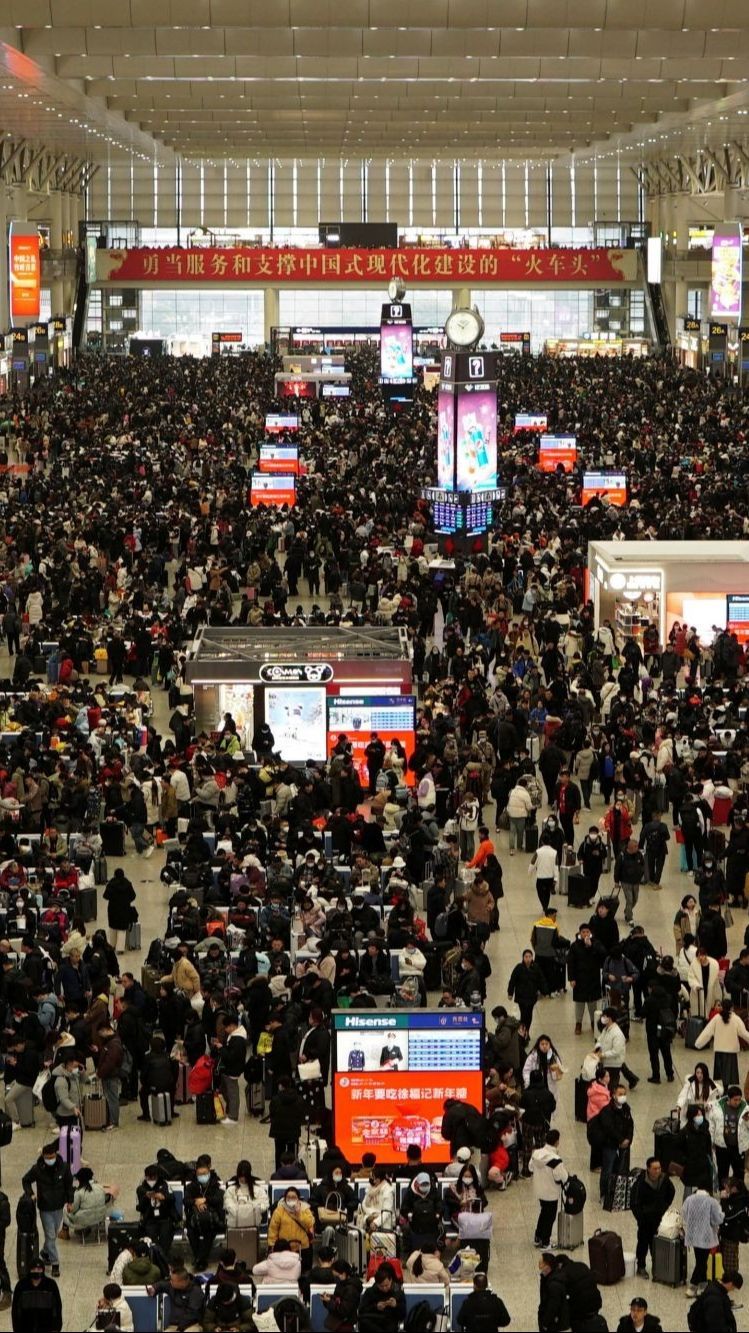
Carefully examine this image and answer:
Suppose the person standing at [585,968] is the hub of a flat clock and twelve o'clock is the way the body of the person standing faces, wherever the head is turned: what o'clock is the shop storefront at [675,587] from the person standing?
The shop storefront is roughly at 6 o'clock from the person standing.

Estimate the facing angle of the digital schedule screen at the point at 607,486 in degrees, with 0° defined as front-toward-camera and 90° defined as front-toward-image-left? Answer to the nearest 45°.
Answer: approximately 0°

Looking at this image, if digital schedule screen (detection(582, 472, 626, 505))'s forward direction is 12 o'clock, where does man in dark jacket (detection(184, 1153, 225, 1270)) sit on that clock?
The man in dark jacket is roughly at 12 o'clock from the digital schedule screen.

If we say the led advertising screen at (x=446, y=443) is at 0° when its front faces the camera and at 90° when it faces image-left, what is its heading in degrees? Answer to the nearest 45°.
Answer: approximately 45°

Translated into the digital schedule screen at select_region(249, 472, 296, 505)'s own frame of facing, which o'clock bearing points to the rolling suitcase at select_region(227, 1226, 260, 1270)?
The rolling suitcase is roughly at 12 o'clock from the digital schedule screen.

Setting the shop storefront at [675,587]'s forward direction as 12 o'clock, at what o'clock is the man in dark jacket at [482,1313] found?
The man in dark jacket is roughly at 12 o'clock from the shop storefront.

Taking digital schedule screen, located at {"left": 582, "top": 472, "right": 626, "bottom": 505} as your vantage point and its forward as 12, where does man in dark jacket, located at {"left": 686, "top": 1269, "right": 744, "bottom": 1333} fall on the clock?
The man in dark jacket is roughly at 12 o'clock from the digital schedule screen.

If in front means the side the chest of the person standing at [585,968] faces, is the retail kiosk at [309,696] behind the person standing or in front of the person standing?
behind

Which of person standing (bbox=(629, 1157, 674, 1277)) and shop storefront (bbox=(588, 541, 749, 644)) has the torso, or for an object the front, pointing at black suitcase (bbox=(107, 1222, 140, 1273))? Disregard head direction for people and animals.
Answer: the shop storefront

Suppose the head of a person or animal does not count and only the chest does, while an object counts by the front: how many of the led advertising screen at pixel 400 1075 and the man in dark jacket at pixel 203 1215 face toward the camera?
2

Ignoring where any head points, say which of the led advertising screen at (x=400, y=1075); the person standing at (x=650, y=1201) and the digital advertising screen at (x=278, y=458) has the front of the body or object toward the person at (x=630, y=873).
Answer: the digital advertising screen
